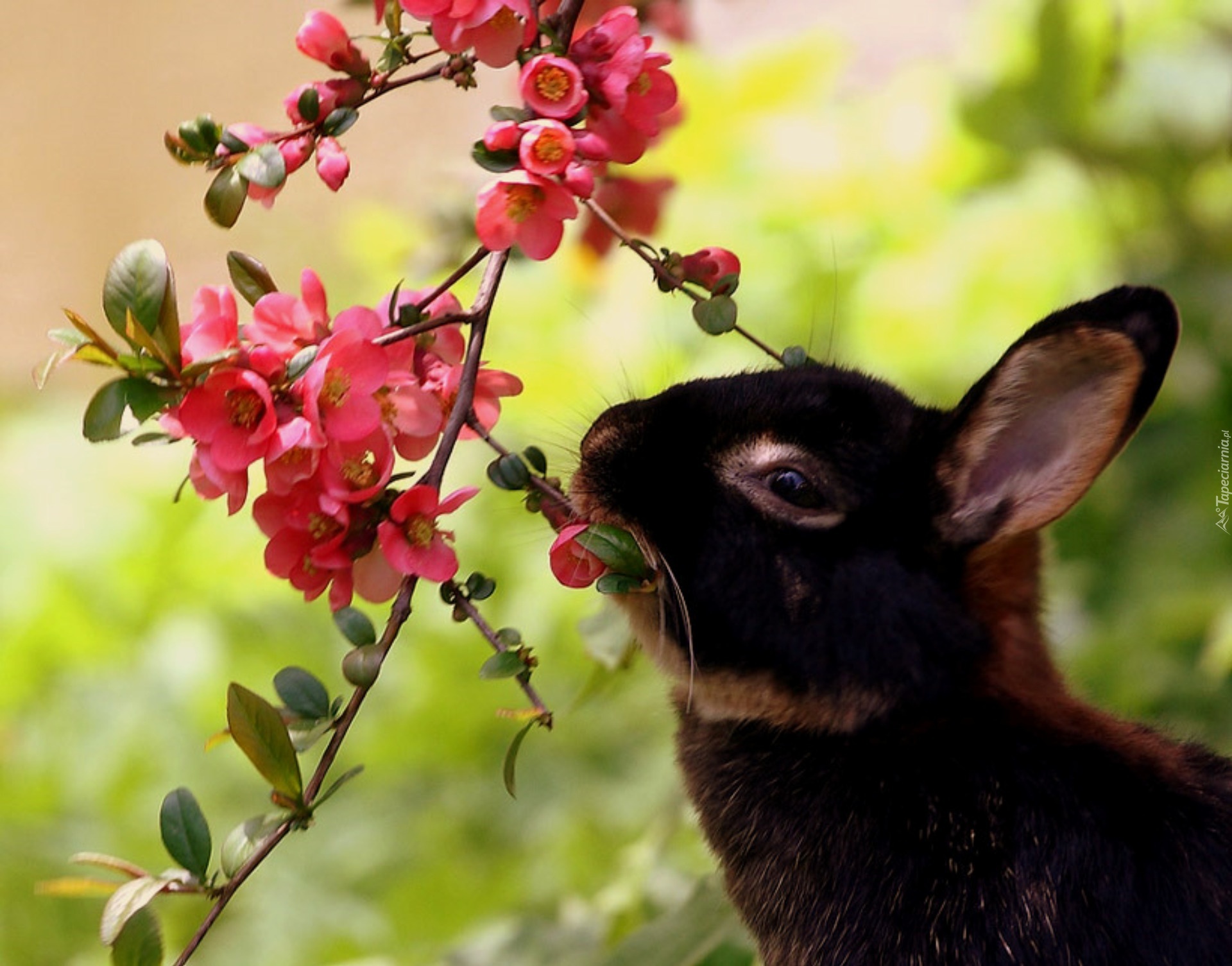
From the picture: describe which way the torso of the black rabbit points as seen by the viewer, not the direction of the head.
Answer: to the viewer's left
